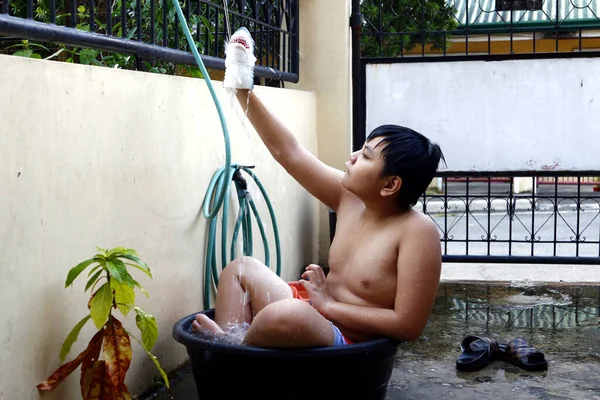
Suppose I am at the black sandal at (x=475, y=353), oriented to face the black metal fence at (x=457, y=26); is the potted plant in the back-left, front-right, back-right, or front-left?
back-left

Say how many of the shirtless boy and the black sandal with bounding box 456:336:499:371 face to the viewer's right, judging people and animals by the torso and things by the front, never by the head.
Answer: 0

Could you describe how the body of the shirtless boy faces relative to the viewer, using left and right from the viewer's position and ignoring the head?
facing the viewer and to the left of the viewer

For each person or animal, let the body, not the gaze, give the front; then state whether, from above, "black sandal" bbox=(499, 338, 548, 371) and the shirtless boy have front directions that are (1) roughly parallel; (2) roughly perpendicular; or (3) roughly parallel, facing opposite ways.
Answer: roughly perpendicular

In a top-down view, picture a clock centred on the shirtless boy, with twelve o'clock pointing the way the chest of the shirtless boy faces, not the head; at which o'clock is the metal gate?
The metal gate is roughly at 5 o'clock from the shirtless boy.

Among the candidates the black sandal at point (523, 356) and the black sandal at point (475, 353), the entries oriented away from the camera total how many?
0

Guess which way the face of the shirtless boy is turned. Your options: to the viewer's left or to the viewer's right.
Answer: to the viewer's left

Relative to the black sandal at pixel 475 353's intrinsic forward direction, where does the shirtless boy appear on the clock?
The shirtless boy is roughly at 11 o'clock from the black sandal.

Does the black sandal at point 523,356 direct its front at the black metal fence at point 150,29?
no
